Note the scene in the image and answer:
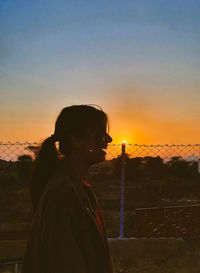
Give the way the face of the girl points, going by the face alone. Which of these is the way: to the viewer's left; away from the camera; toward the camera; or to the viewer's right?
to the viewer's right

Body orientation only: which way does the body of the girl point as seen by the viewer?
to the viewer's right
